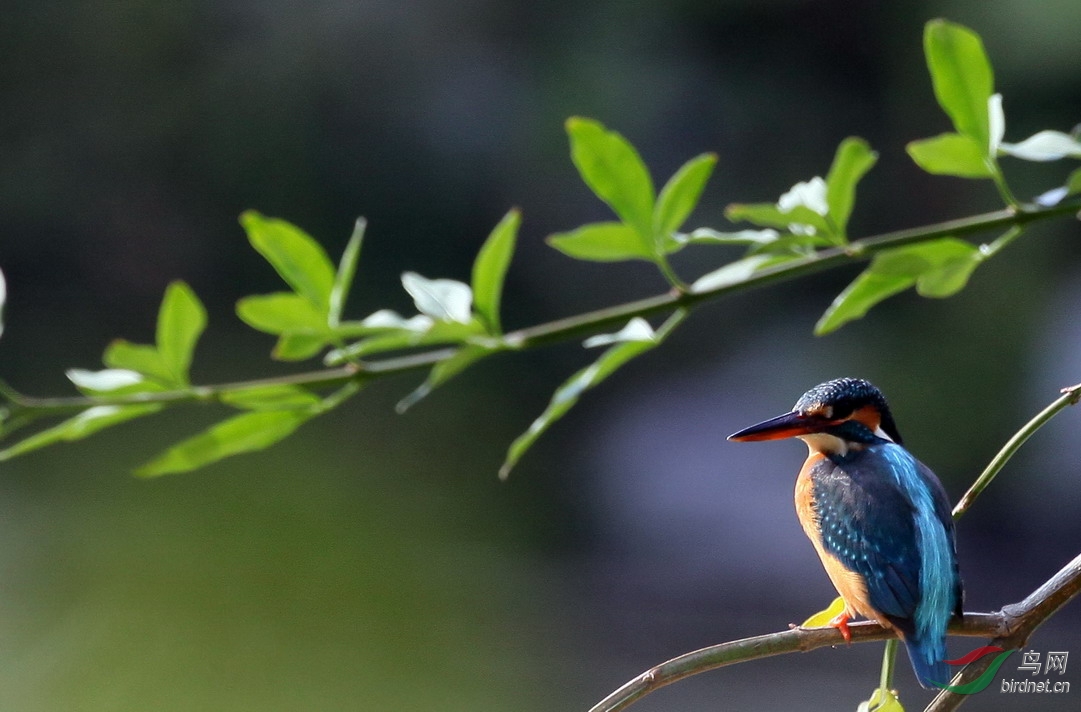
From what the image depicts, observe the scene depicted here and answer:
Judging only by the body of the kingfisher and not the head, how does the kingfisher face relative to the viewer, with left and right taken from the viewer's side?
facing away from the viewer and to the left of the viewer
